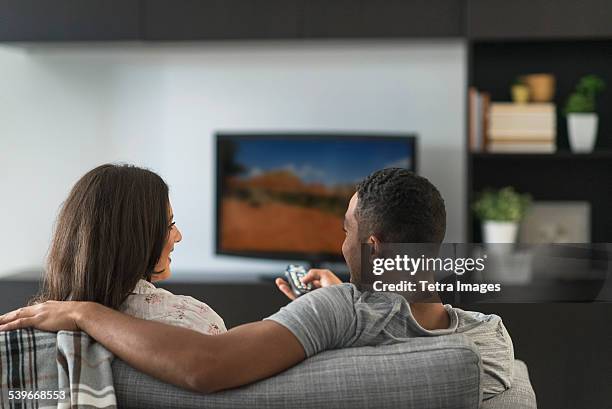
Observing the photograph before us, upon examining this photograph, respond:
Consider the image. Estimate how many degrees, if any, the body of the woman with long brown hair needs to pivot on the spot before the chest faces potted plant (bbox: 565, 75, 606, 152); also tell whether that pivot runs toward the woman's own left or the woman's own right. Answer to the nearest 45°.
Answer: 0° — they already face it

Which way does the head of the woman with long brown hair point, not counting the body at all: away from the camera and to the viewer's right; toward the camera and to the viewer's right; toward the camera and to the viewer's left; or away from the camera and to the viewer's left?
away from the camera and to the viewer's right

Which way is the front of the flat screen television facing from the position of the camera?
facing the viewer and to the left of the viewer

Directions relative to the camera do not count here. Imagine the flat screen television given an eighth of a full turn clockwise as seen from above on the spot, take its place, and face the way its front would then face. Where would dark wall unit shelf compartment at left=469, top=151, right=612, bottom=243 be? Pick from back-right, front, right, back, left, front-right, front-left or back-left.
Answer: back

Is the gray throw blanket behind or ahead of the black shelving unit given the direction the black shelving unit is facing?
ahead

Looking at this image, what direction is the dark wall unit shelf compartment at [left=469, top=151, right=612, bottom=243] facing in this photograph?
toward the camera

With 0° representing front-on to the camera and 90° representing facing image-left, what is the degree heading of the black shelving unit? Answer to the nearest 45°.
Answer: approximately 0°

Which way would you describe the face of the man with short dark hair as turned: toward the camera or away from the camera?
away from the camera

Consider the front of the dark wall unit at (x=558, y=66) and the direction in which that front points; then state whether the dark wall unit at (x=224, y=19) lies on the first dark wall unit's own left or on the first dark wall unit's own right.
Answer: on the first dark wall unit's own right

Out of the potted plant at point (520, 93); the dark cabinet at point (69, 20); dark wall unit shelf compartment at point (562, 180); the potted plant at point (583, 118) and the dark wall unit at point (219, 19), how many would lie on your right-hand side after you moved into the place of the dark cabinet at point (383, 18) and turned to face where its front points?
2

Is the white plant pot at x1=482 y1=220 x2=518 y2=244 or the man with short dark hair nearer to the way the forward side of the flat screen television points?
the man with short dark hair

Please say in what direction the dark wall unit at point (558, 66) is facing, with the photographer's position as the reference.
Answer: facing the viewer

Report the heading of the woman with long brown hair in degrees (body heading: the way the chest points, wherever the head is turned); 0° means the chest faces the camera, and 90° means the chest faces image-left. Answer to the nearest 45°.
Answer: approximately 225°
